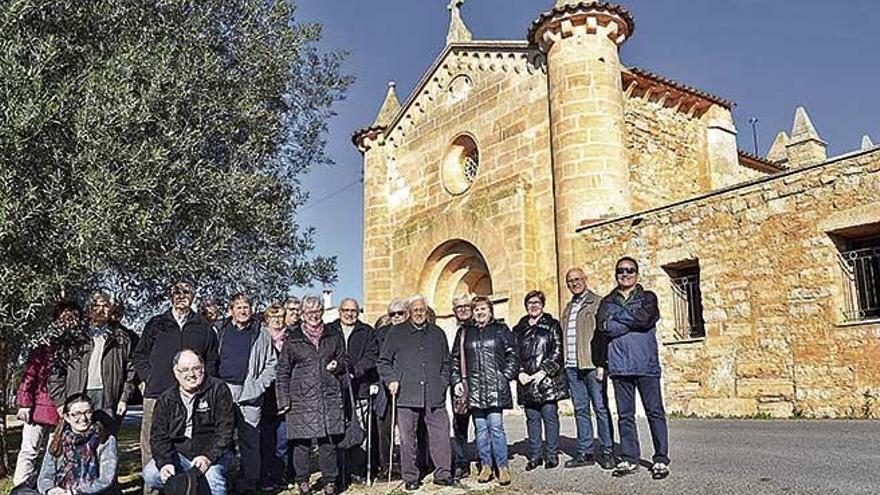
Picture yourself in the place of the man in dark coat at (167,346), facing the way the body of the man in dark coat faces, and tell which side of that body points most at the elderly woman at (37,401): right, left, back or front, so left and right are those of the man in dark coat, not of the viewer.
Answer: right

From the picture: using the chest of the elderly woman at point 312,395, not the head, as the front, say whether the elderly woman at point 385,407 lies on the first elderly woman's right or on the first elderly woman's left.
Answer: on the first elderly woman's left

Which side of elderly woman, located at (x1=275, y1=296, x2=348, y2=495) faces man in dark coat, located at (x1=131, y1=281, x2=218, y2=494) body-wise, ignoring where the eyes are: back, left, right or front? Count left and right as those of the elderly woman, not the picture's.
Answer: right

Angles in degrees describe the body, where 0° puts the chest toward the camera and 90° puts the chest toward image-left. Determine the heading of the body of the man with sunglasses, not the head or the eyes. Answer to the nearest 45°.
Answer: approximately 0°

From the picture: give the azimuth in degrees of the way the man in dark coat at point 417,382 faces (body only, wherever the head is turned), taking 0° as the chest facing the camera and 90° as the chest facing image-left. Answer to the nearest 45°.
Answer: approximately 0°
